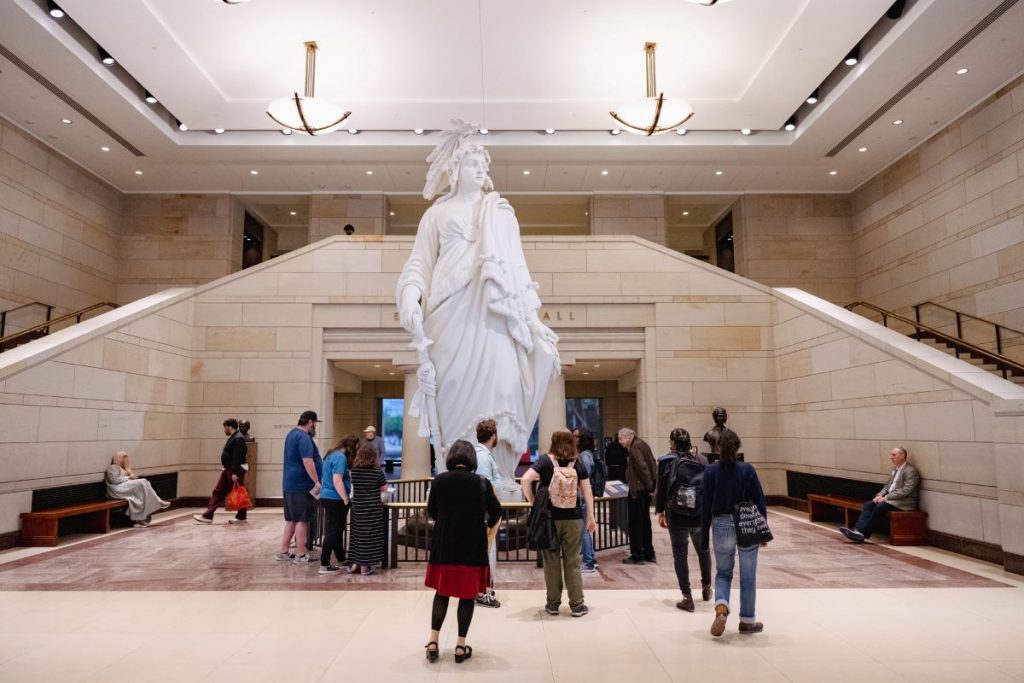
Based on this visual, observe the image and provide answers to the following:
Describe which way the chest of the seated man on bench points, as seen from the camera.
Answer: to the viewer's left

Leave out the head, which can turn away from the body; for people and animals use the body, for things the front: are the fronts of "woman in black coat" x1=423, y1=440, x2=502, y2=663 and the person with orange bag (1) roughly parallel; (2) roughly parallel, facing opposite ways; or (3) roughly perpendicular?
roughly perpendicular

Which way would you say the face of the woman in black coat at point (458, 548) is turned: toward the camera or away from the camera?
away from the camera

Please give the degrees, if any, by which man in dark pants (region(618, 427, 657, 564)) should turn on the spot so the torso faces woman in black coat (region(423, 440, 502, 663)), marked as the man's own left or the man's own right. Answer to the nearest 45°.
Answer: approximately 90° to the man's own left

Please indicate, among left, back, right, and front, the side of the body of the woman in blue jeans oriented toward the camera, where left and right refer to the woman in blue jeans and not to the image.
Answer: back

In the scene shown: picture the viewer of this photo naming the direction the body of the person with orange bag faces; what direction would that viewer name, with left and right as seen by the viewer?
facing to the left of the viewer

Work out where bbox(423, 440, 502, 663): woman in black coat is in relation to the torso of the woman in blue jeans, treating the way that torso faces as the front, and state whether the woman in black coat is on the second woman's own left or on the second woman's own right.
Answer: on the second woman's own left

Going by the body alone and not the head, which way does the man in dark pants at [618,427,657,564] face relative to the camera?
to the viewer's left

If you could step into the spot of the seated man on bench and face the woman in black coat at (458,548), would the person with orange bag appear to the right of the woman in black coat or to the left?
right

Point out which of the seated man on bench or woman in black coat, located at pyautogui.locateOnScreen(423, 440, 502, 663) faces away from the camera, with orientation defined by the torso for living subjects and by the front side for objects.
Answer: the woman in black coat

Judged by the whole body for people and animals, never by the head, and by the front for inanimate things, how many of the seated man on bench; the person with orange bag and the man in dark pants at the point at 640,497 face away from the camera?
0

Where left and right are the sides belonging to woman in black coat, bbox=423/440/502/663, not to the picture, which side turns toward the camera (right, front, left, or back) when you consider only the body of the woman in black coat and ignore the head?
back

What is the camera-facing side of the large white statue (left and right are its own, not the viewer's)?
front

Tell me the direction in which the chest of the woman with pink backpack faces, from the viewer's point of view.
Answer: away from the camera

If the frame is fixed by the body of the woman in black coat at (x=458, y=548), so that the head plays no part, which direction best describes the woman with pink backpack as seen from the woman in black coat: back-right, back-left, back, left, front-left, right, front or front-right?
front-right

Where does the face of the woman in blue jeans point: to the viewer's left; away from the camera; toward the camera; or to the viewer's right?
away from the camera

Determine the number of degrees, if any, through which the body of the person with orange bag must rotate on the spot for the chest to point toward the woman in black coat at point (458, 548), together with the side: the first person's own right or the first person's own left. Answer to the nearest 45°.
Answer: approximately 90° to the first person's own left
